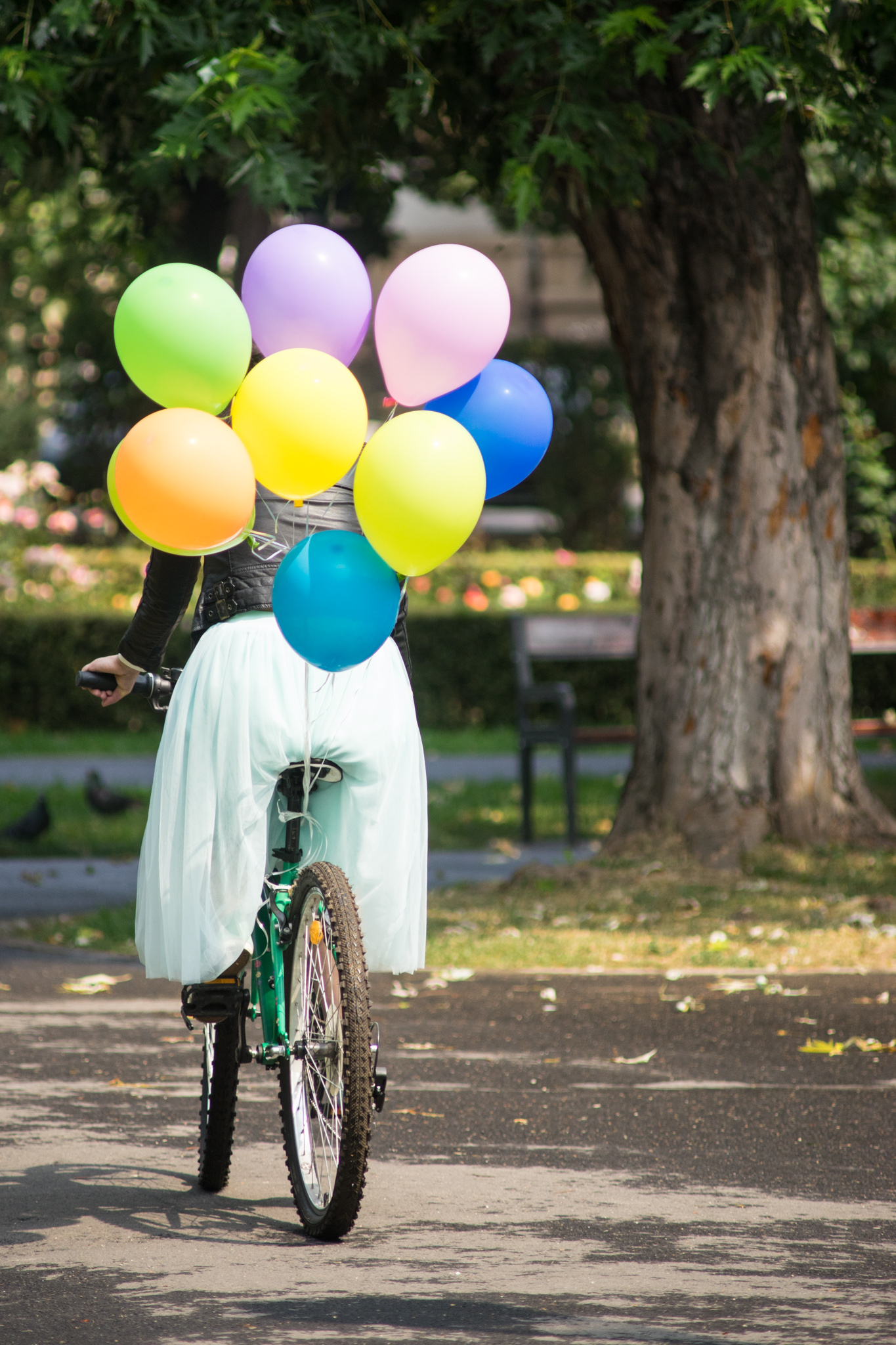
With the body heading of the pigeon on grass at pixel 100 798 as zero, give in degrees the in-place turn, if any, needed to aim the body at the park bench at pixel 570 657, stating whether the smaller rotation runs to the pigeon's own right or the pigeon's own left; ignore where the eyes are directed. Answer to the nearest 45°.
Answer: approximately 180°

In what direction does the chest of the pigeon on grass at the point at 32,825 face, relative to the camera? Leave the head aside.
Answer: to the viewer's right

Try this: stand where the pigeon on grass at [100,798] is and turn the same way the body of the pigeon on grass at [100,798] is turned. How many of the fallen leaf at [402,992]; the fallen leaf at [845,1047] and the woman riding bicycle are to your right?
0

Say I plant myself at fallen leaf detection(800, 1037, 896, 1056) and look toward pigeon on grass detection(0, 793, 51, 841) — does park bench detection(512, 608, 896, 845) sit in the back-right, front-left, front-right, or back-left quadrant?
front-right

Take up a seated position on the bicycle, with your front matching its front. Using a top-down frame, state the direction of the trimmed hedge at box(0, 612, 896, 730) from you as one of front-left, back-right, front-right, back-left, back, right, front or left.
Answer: front

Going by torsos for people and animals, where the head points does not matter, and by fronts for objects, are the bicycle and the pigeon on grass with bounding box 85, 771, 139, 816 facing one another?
no

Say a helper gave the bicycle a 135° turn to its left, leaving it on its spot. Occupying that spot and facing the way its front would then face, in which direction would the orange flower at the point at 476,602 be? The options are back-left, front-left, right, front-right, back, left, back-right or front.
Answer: back-right

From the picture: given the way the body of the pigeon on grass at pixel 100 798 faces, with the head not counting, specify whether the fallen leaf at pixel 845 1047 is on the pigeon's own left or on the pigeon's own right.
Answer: on the pigeon's own left

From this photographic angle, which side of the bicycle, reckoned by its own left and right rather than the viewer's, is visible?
back

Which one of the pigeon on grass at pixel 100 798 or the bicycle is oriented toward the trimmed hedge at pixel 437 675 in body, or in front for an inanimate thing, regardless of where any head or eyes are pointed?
the bicycle

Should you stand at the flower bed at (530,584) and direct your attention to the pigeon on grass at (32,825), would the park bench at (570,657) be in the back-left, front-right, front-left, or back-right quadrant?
front-left

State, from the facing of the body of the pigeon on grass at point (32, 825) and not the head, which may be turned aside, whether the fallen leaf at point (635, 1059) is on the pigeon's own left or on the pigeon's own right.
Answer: on the pigeon's own right

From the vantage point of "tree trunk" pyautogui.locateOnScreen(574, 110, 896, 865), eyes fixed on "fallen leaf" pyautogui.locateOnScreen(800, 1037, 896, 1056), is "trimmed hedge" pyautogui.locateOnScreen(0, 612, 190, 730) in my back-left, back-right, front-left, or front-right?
back-right
